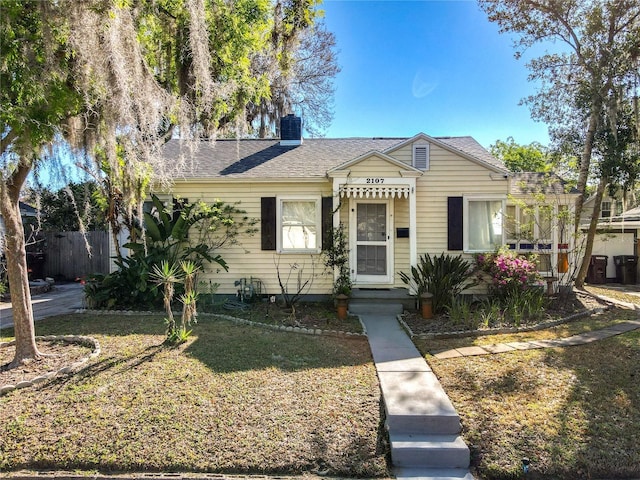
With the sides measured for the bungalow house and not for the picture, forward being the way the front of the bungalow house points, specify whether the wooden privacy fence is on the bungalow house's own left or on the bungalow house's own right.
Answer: on the bungalow house's own right

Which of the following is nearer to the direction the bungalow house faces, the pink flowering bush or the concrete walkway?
the concrete walkway

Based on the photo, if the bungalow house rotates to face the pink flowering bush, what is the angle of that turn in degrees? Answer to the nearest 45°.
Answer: approximately 90° to its left

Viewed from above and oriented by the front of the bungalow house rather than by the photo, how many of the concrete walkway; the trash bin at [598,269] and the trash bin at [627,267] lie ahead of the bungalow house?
1

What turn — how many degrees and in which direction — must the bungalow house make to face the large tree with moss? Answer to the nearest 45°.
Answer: approximately 45° to its right

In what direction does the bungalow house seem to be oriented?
toward the camera

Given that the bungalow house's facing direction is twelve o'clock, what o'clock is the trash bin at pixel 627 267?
The trash bin is roughly at 8 o'clock from the bungalow house.

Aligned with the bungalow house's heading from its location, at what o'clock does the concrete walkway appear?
The concrete walkway is roughly at 12 o'clock from the bungalow house.

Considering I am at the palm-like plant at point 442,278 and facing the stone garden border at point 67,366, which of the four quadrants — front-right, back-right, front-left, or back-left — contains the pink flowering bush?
back-left

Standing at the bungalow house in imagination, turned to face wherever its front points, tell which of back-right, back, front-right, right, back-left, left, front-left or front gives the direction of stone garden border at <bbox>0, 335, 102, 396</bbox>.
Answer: front-right

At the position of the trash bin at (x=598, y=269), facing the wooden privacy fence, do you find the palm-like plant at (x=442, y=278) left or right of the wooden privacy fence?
left

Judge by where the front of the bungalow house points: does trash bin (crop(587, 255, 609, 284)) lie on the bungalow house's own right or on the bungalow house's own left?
on the bungalow house's own left

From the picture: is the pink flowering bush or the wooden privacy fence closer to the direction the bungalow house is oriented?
the pink flowering bush
